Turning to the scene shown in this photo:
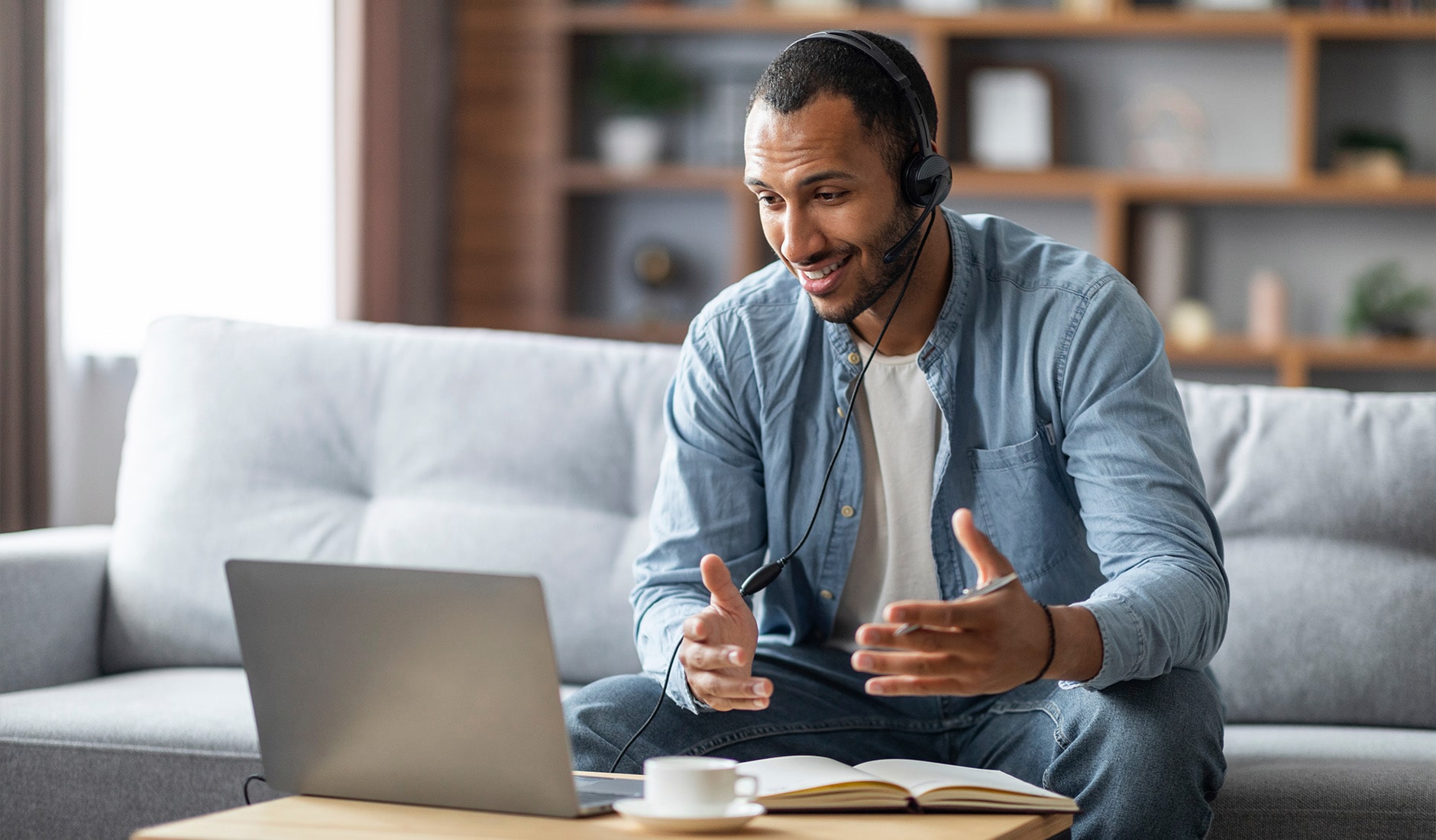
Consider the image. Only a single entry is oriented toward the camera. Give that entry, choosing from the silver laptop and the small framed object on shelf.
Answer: the small framed object on shelf

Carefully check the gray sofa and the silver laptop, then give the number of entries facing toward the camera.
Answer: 1

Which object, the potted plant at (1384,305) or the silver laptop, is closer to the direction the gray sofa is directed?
the silver laptop

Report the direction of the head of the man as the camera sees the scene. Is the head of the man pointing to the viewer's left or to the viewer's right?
to the viewer's left

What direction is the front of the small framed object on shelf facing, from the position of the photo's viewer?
facing the viewer

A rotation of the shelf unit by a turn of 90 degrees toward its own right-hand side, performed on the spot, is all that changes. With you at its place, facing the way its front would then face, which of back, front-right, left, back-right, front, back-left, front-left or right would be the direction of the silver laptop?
left

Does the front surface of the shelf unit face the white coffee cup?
yes

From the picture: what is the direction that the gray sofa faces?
toward the camera

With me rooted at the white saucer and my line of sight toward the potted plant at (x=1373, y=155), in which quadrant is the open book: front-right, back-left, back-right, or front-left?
front-right

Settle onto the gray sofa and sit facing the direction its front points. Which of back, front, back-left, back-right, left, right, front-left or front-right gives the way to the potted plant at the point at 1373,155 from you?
back-left

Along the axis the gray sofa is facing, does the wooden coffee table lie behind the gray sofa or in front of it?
in front

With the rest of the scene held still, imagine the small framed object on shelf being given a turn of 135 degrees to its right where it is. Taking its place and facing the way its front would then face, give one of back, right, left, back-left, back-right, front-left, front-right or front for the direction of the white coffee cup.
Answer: back-left

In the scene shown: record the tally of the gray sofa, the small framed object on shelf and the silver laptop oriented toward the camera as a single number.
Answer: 2

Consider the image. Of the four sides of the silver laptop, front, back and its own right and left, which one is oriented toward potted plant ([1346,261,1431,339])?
front
